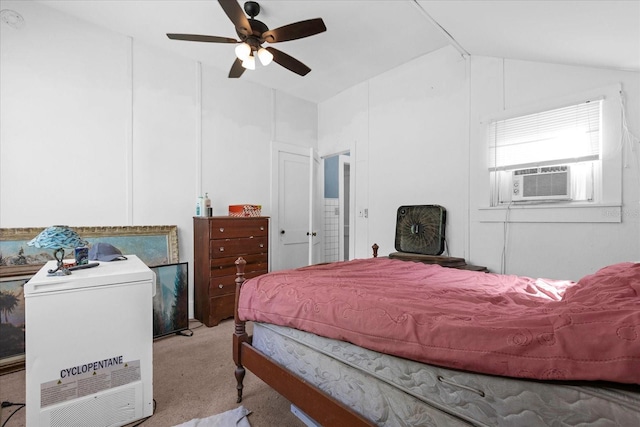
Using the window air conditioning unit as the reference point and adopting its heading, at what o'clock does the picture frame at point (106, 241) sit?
The picture frame is roughly at 2 o'clock from the window air conditioning unit.

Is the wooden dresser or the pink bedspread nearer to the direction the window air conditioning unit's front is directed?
the pink bedspread

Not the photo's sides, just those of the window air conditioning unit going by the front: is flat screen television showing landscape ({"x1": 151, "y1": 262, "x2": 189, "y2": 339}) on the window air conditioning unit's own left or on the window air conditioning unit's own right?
on the window air conditioning unit's own right

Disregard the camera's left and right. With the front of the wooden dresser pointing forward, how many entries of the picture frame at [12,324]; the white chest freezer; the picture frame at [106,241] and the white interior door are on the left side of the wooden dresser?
1

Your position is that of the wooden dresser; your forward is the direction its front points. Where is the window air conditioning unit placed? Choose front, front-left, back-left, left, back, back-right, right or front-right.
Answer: front

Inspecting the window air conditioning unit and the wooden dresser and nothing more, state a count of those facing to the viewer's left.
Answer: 0

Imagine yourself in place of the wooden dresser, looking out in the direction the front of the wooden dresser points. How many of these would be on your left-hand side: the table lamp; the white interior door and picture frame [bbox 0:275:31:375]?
1

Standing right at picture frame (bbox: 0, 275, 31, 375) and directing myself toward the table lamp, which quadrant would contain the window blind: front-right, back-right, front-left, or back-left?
front-left

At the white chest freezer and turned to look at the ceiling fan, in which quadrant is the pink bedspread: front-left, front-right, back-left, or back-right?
front-right

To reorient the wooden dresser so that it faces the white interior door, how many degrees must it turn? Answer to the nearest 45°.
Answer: approximately 90° to its left

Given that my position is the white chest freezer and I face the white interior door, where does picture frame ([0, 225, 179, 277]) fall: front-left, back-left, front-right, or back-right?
front-left

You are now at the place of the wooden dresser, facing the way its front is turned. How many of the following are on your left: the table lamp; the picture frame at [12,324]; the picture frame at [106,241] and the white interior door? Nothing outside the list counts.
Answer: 1

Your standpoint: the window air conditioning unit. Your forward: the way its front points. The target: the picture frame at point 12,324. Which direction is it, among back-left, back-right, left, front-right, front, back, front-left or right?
front-right

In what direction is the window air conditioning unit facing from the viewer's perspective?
toward the camera

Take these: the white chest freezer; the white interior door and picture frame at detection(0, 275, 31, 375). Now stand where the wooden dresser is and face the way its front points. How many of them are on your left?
1

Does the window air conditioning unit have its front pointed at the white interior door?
no

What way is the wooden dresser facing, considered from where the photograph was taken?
facing the viewer and to the right of the viewer

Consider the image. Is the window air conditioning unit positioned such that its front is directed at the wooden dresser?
no
